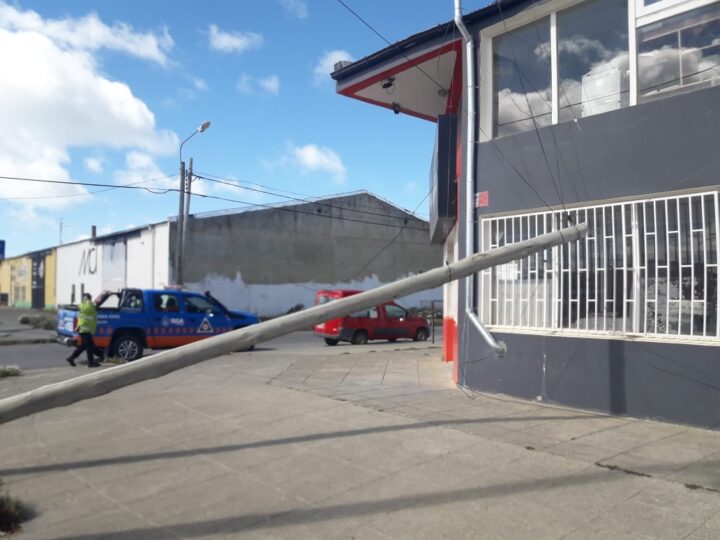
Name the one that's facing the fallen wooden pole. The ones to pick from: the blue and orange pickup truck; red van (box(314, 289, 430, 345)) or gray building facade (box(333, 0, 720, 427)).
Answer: the gray building facade

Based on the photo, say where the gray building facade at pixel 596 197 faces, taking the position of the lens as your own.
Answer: facing the viewer and to the left of the viewer

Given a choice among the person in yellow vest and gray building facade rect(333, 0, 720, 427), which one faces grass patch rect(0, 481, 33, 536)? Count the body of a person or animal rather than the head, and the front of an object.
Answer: the gray building facade

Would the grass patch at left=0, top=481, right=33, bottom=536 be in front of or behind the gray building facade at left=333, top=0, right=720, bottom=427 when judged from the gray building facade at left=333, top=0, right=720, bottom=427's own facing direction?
in front

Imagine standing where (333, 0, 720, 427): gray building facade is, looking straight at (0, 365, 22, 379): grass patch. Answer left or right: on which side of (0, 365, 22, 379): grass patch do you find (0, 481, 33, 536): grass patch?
left

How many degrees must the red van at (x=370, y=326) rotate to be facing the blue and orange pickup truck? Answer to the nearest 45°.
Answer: approximately 180°

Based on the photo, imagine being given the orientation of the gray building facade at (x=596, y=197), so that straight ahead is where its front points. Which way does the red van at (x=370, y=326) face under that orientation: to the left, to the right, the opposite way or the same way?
the opposite way

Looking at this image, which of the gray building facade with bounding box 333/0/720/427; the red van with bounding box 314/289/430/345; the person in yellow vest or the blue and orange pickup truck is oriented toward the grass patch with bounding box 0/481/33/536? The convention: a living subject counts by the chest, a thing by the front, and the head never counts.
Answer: the gray building facade

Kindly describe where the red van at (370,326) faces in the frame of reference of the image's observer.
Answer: facing away from the viewer and to the right of the viewer

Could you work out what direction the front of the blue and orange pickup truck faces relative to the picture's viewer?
facing away from the viewer and to the right of the viewer
